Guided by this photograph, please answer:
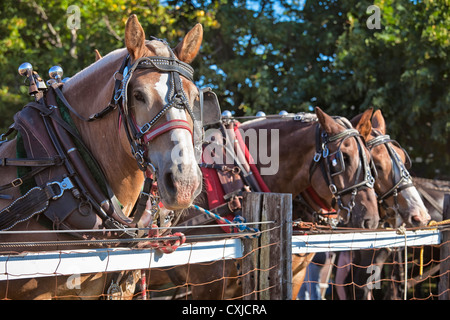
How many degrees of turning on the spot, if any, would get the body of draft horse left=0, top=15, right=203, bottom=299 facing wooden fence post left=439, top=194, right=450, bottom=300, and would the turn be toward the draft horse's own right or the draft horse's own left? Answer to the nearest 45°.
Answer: approximately 90° to the draft horse's own left

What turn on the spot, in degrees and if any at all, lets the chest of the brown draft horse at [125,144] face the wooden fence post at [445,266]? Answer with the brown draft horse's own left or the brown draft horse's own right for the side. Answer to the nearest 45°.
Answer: approximately 90° to the brown draft horse's own left

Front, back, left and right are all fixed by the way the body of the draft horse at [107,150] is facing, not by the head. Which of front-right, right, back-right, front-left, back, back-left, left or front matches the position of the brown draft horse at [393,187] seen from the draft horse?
left

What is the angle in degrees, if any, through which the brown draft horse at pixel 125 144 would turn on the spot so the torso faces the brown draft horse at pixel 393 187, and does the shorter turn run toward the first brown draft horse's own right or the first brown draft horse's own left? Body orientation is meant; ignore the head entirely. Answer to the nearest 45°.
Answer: approximately 90° to the first brown draft horse's own left

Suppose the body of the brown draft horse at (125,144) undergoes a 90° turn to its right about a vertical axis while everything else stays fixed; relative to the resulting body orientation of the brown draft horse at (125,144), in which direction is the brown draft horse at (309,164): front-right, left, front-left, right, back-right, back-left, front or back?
back

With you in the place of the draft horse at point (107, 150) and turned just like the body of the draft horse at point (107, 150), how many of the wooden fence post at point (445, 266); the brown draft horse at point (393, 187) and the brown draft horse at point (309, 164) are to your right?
0

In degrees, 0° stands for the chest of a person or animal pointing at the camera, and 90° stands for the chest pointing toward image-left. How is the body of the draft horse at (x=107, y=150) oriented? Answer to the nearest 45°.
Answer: approximately 315°
